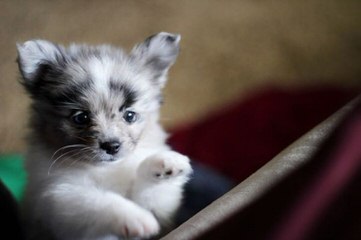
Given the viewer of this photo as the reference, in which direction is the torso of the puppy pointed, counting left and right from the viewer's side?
facing the viewer and to the right of the viewer

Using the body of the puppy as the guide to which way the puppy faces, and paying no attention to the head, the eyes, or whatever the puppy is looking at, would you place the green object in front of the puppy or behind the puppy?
behind
